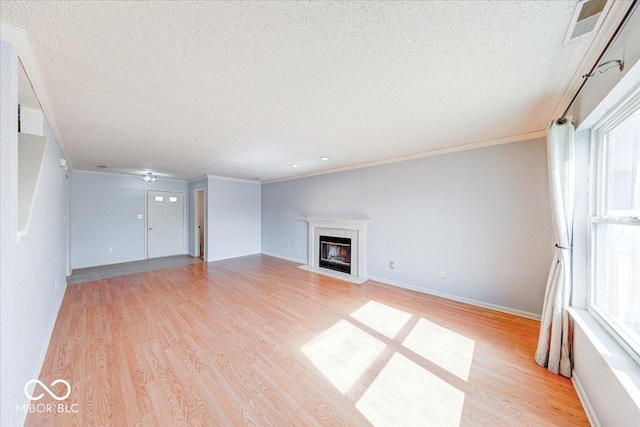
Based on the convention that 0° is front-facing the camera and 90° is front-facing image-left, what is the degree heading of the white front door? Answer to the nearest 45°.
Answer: approximately 0°

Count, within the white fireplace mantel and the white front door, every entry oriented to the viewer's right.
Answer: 0

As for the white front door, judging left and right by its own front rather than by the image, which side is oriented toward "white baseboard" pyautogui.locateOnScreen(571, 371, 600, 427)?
front

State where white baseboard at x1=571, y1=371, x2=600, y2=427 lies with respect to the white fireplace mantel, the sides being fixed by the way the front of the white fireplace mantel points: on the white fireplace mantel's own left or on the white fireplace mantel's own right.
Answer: on the white fireplace mantel's own left

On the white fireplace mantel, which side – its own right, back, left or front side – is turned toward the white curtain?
left

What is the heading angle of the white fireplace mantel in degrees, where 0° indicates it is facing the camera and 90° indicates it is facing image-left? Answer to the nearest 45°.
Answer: approximately 45°

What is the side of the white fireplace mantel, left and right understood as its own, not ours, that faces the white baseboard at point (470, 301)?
left

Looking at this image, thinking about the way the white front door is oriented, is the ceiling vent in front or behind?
in front

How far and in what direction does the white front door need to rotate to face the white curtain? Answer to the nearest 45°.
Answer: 0° — it already faces it
